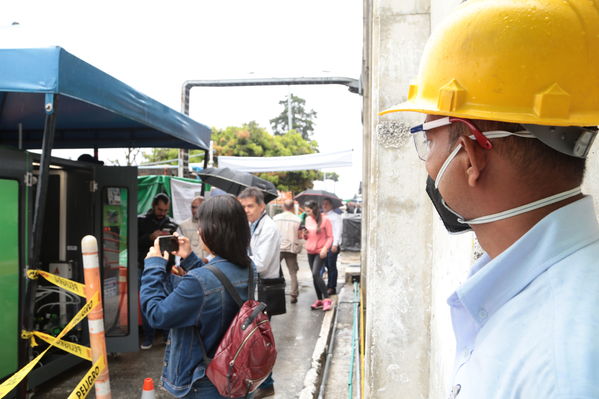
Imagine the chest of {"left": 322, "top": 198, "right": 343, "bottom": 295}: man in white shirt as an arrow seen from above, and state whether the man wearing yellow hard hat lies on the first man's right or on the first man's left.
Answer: on the first man's left

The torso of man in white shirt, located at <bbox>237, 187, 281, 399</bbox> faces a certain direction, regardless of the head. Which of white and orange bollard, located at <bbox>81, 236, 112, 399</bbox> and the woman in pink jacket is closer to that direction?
the white and orange bollard

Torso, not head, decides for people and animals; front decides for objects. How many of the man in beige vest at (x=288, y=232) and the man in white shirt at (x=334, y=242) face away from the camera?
1

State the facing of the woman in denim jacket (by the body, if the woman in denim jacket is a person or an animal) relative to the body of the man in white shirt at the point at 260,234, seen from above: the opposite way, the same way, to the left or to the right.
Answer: to the right

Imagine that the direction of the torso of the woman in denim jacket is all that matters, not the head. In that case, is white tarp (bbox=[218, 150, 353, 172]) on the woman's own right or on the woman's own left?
on the woman's own right

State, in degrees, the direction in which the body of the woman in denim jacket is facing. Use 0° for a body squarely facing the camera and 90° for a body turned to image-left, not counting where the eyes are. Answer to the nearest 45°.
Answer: approximately 135°

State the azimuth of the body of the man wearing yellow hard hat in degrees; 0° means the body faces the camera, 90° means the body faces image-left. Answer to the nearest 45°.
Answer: approximately 135°

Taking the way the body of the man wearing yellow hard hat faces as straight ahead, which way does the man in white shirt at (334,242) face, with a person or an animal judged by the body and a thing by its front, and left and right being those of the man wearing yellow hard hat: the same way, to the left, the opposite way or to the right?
to the left
